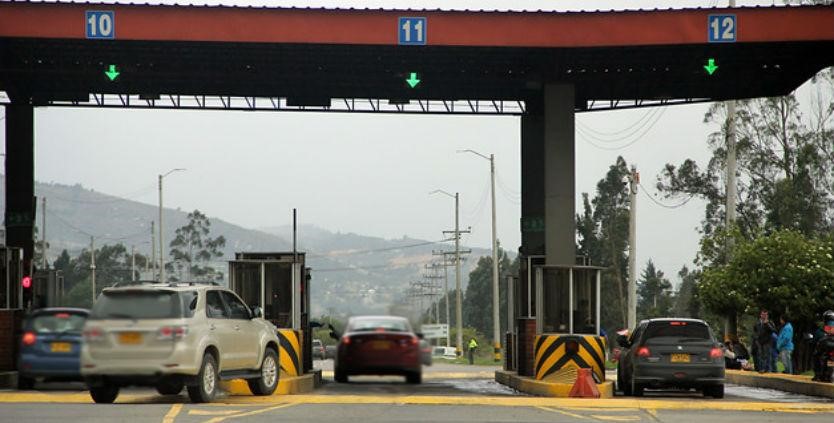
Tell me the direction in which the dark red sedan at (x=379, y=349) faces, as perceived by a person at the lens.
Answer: facing away from the viewer

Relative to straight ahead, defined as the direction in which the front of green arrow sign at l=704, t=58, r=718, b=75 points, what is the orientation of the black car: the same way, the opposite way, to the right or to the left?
the opposite way

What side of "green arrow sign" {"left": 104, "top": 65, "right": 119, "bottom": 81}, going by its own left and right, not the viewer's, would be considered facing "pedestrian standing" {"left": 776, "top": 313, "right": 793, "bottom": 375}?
left

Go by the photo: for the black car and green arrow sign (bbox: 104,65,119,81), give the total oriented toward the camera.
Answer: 1

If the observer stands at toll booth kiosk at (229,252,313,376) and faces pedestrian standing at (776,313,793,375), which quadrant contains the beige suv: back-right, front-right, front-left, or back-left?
back-right

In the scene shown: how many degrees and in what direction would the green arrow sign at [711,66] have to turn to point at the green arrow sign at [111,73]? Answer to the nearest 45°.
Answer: approximately 90° to its right

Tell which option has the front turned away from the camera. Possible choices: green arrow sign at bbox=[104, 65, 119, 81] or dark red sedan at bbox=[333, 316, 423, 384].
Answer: the dark red sedan

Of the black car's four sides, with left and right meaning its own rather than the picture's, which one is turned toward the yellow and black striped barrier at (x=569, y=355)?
left

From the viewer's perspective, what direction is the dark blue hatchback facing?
away from the camera

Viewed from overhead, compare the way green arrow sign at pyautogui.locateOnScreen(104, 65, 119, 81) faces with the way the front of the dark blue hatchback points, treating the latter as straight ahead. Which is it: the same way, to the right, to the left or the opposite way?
the opposite way

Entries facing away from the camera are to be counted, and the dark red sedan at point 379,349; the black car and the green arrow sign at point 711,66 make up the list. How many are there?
2

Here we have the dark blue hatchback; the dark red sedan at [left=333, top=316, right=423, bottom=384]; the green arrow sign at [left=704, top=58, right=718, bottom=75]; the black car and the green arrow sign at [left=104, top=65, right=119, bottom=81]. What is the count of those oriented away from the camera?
3

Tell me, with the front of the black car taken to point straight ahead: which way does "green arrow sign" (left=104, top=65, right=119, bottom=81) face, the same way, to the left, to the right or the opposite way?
the opposite way
